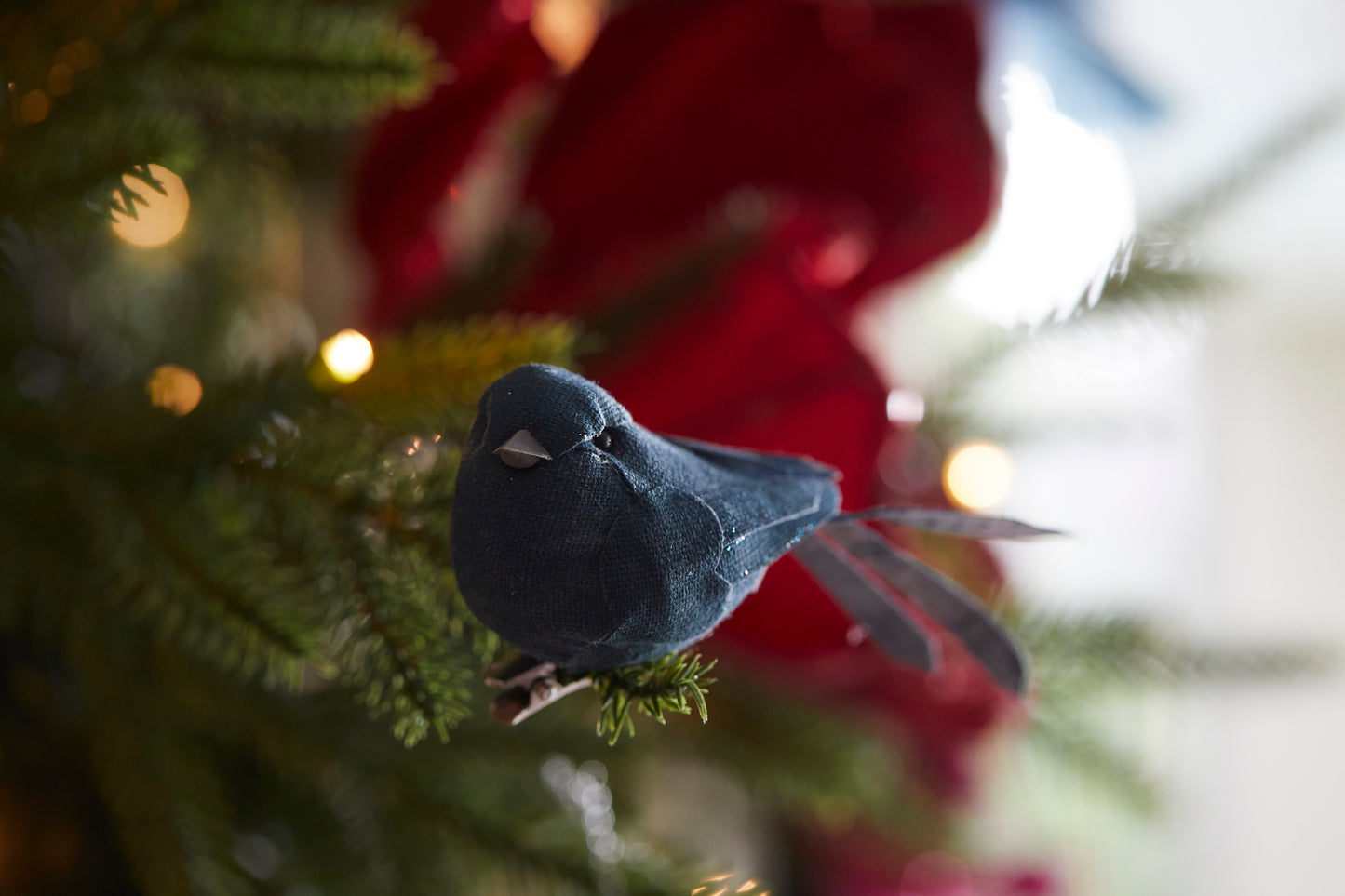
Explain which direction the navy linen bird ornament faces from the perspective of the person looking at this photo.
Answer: facing the viewer and to the left of the viewer
